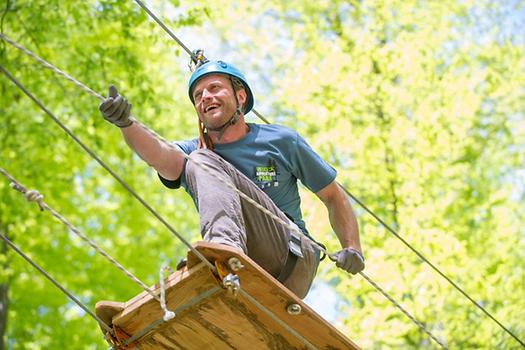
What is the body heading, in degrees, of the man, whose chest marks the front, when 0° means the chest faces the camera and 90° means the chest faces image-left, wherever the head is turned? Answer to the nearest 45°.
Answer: approximately 45°

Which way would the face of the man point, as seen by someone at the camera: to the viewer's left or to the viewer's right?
to the viewer's left
